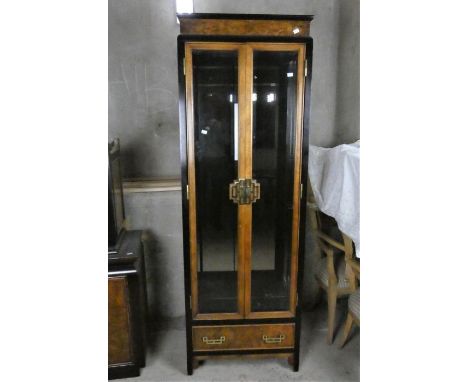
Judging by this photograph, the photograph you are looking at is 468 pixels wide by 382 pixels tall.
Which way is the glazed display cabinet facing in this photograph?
toward the camera

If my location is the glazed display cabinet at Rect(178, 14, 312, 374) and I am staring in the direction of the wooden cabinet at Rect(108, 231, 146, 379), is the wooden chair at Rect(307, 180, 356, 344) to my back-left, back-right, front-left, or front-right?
back-right
